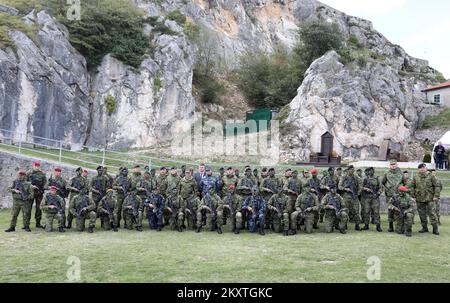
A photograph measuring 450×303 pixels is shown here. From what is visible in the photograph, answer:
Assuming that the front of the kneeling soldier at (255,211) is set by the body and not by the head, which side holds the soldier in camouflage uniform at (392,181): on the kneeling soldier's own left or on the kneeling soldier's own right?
on the kneeling soldier's own left

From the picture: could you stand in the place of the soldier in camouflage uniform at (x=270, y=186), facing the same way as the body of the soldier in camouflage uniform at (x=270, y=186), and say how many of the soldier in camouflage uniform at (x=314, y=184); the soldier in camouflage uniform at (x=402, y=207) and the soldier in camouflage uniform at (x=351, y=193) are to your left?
3

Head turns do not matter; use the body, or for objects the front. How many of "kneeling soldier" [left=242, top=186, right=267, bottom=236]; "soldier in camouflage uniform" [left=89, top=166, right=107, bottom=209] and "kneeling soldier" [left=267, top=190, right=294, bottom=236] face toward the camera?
3

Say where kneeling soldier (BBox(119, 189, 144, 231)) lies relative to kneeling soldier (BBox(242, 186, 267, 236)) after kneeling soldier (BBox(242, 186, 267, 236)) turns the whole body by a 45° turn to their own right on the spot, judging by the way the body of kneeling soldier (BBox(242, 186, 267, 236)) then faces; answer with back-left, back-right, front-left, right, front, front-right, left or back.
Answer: front-right

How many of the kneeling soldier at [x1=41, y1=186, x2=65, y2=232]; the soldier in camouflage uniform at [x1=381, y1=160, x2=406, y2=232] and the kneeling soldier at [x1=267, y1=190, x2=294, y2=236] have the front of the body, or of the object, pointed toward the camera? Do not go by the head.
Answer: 3

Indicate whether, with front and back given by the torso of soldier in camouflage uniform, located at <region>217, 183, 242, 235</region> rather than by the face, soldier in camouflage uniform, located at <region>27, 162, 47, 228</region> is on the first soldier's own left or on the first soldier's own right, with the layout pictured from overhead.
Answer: on the first soldier's own right

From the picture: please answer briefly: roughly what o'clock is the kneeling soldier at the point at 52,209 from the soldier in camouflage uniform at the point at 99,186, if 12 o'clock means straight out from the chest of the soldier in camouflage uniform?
The kneeling soldier is roughly at 2 o'clock from the soldier in camouflage uniform.

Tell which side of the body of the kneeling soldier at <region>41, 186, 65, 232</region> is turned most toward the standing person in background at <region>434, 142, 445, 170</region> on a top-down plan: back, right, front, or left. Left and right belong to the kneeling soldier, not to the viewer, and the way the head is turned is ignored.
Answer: left

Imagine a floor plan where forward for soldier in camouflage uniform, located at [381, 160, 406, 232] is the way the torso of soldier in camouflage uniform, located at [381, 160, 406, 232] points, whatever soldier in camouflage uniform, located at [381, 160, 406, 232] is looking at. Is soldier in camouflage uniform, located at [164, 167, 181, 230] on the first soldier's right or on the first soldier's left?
on the first soldier's right

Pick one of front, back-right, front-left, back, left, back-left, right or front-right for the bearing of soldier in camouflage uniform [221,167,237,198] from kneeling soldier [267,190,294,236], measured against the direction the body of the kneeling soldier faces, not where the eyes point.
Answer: back-right

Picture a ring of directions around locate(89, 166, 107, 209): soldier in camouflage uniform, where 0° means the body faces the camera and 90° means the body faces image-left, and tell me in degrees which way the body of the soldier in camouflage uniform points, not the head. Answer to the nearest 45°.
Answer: approximately 0°
